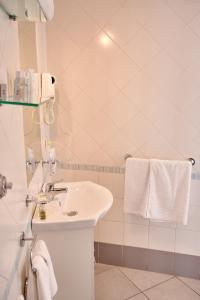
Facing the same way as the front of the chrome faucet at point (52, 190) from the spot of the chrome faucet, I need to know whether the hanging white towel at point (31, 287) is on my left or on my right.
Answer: on my right

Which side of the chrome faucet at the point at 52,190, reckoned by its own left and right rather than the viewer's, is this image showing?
right

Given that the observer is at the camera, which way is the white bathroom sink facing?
facing to the right of the viewer
